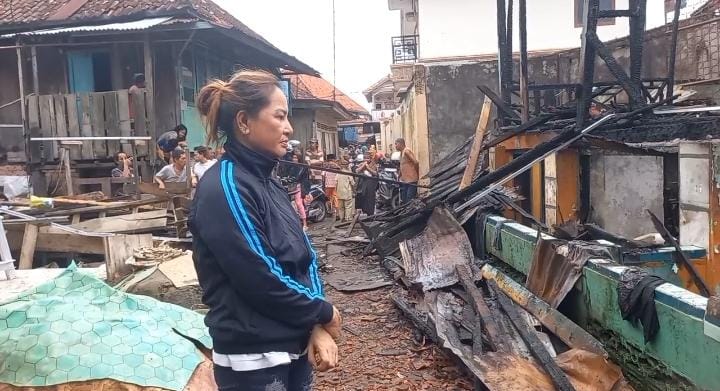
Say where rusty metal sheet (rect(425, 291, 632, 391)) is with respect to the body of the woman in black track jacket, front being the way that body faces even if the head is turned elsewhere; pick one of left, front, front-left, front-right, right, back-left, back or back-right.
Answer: front-left

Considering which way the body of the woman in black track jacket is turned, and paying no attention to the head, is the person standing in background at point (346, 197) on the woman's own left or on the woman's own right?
on the woman's own left

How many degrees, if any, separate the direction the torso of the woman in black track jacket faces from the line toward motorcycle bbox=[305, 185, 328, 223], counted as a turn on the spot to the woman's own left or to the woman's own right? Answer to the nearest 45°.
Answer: approximately 90° to the woman's own left

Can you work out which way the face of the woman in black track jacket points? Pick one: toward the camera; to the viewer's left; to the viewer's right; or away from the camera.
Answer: to the viewer's right

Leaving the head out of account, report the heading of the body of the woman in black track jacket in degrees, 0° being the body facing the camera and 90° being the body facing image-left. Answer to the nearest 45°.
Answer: approximately 270°

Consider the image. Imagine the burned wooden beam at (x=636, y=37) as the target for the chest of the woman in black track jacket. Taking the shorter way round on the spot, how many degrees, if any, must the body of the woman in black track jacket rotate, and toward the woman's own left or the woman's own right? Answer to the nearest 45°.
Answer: approximately 45° to the woman's own left

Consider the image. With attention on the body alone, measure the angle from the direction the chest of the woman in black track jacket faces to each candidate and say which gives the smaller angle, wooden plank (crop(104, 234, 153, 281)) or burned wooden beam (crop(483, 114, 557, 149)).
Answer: the burned wooden beam

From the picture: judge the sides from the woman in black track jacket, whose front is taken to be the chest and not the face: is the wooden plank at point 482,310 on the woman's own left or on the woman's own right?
on the woman's own left
